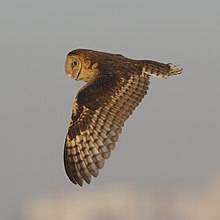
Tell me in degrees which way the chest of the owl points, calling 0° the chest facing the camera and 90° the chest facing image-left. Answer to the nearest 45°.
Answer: approximately 90°
